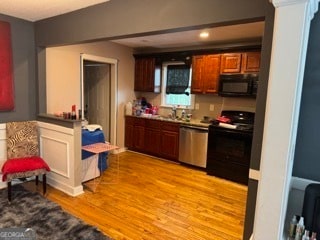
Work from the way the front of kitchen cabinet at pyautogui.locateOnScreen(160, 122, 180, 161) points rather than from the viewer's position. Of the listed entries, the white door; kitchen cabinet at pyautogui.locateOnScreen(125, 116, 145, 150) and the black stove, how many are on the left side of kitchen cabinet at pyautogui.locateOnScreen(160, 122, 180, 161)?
1

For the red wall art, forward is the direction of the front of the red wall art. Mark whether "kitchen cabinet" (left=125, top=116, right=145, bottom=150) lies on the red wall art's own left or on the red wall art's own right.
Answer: on the red wall art's own left

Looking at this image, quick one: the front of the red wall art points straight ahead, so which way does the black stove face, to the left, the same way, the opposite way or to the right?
to the right

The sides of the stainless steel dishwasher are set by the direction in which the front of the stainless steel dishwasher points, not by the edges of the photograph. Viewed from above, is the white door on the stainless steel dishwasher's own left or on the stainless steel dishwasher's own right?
on the stainless steel dishwasher's own right

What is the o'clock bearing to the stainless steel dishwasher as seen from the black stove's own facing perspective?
The stainless steel dishwasher is roughly at 2 o'clock from the black stove.

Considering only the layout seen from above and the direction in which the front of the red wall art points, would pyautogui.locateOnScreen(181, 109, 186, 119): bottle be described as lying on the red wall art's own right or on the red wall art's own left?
on the red wall art's own left

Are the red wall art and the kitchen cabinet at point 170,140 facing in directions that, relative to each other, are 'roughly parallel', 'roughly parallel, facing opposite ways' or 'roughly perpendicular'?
roughly perpendicular

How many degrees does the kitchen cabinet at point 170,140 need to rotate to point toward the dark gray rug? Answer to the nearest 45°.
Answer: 0° — it already faces it

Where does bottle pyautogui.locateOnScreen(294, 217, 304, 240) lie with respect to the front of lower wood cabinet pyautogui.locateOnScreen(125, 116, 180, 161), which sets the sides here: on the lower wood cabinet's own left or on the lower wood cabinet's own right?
on the lower wood cabinet's own left
